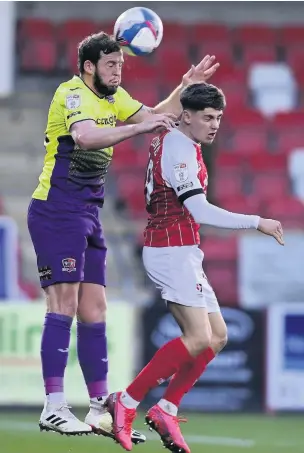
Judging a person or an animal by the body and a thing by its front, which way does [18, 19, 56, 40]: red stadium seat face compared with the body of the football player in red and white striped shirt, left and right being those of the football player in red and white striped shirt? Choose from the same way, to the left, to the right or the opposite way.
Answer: to the right

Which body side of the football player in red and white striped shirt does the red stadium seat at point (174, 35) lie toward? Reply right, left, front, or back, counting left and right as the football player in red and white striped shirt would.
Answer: left

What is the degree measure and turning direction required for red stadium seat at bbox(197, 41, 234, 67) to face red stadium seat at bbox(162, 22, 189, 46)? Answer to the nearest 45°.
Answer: approximately 90° to its right

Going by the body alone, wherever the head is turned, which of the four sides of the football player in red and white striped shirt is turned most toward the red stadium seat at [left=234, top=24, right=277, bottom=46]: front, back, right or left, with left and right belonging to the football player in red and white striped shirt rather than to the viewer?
left

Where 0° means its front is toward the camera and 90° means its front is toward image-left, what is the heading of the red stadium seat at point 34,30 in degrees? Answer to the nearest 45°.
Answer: approximately 0°

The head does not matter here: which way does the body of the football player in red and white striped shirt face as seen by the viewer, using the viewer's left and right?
facing to the right of the viewer

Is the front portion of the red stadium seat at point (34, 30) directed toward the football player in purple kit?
yes

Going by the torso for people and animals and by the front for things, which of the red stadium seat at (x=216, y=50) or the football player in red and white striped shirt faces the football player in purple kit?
the red stadium seat

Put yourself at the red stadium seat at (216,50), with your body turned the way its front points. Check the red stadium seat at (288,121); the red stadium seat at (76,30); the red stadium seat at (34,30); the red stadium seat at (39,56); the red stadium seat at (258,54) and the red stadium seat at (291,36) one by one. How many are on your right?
3

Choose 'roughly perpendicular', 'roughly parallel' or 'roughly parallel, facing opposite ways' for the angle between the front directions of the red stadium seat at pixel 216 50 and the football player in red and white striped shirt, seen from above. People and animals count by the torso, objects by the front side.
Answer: roughly perpendicular

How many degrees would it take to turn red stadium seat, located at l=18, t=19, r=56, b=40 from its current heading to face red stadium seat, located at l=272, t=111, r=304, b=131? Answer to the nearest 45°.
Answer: approximately 90° to its left

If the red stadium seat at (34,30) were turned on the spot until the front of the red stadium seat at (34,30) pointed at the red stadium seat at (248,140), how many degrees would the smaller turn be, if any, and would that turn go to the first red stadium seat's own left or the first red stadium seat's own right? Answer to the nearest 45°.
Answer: approximately 90° to the first red stadium seat's own left
